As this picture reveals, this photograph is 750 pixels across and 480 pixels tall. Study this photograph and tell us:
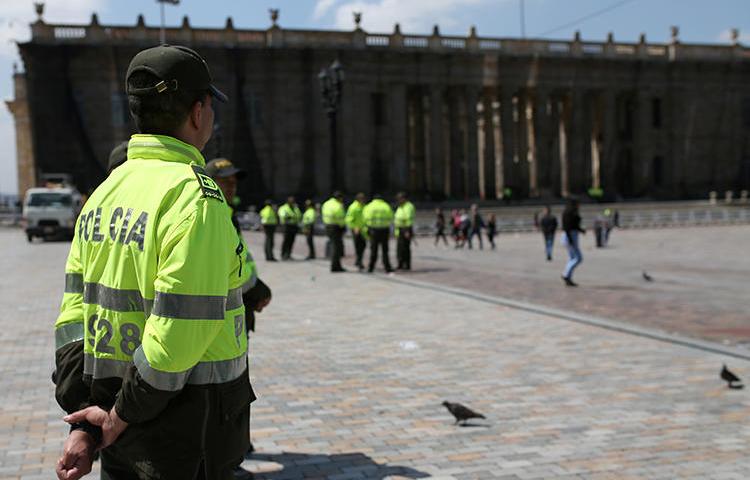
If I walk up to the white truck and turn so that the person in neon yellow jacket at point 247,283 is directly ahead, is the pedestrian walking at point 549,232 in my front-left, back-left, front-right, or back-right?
front-left

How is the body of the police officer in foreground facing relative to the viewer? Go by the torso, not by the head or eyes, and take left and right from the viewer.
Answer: facing away from the viewer and to the right of the viewer

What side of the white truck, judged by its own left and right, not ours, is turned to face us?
front

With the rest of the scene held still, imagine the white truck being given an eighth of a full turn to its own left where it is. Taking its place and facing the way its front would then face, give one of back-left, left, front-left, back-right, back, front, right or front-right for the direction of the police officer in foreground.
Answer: front-right

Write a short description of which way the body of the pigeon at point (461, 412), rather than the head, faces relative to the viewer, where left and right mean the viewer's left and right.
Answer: facing to the left of the viewer

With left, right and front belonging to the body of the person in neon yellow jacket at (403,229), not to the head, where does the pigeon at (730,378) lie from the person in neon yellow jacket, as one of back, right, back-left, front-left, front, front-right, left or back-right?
left

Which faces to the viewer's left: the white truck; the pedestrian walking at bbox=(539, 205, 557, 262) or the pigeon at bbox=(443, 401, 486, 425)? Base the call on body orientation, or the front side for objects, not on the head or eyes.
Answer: the pigeon

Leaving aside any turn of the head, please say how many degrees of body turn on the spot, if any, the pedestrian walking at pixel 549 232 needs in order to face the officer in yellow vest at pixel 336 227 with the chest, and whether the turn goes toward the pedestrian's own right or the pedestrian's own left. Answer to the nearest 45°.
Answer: approximately 45° to the pedestrian's own right

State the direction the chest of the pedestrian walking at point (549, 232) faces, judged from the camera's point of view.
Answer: toward the camera

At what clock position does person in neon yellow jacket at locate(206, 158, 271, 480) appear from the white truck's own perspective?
The person in neon yellow jacket is roughly at 12 o'clock from the white truck.

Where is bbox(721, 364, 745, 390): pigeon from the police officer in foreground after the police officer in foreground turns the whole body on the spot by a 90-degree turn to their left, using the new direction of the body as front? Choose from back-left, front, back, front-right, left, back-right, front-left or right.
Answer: right

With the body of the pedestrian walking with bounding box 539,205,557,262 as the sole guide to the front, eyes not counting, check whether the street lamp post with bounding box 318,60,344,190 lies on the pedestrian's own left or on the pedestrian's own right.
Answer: on the pedestrian's own right
